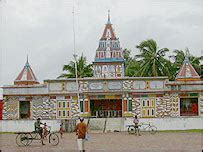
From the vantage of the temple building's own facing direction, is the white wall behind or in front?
in front

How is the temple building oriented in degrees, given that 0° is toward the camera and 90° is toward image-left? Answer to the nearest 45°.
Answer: approximately 0°
